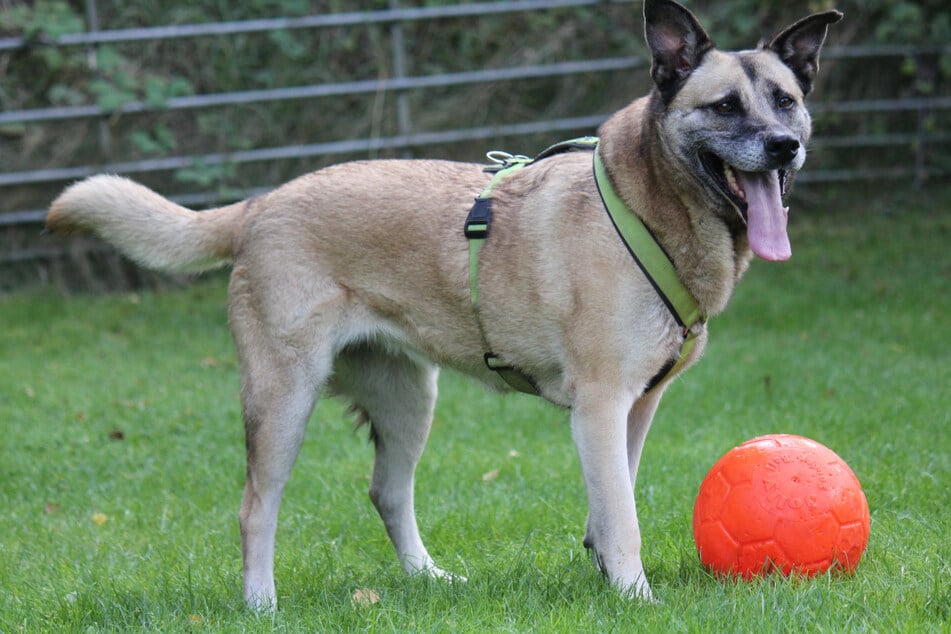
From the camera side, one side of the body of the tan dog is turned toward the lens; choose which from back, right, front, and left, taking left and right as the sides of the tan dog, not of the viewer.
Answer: right

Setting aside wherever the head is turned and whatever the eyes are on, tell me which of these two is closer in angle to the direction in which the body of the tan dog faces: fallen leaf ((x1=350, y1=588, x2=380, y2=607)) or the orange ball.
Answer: the orange ball

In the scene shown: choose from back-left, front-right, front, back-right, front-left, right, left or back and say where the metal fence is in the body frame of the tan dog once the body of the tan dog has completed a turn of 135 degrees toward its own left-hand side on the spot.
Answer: front-right

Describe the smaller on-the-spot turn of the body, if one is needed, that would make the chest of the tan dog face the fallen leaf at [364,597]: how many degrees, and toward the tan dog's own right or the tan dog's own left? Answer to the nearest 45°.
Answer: approximately 135° to the tan dog's own right
